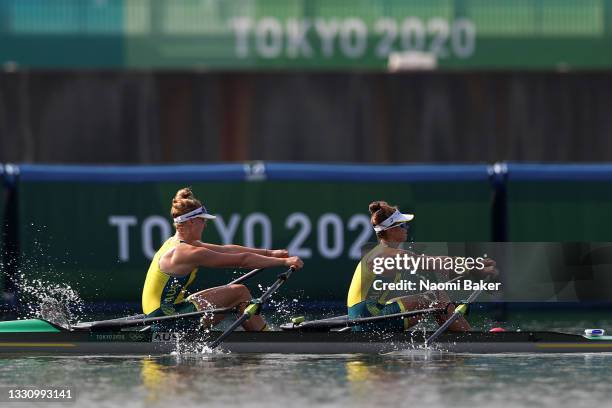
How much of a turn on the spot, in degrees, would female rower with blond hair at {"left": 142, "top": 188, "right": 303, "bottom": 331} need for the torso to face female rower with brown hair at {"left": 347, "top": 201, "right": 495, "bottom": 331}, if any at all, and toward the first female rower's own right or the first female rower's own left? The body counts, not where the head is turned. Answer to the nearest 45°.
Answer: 0° — they already face them

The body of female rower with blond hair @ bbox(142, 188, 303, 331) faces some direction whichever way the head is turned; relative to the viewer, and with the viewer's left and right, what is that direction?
facing to the right of the viewer

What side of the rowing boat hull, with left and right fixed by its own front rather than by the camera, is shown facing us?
left

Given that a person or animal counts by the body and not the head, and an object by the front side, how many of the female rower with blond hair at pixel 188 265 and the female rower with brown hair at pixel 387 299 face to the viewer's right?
2

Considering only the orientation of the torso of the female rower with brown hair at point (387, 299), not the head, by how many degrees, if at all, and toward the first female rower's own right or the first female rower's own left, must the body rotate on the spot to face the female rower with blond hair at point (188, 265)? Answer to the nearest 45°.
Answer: approximately 180°

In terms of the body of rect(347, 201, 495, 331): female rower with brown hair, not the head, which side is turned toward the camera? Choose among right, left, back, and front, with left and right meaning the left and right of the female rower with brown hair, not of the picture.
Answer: right
